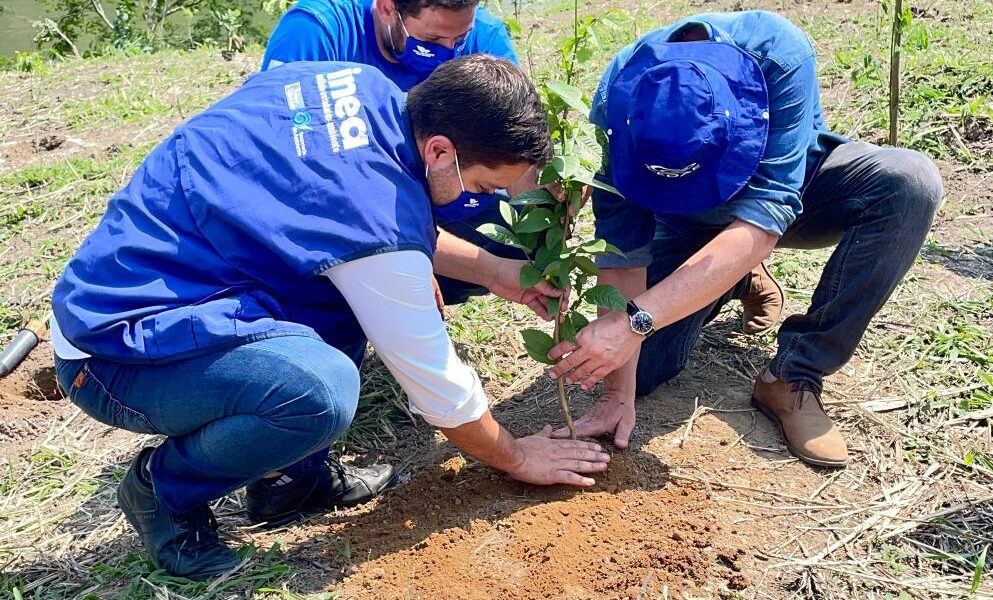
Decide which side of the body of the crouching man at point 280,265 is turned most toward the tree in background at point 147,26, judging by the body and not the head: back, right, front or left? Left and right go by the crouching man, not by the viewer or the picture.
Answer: left

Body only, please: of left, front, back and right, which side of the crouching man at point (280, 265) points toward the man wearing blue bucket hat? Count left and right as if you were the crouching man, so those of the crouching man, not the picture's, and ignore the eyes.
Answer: front

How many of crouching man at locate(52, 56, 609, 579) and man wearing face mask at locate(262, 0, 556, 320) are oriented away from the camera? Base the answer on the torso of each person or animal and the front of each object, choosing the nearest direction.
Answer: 0

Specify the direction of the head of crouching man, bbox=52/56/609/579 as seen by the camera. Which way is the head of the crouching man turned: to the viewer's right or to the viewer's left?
to the viewer's right

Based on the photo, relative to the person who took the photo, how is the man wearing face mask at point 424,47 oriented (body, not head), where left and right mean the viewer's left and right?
facing the viewer and to the right of the viewer

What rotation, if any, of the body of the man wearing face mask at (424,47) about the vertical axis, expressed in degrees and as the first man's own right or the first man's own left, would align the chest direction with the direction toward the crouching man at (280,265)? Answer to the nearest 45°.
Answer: approximately 45° to the first man's own right

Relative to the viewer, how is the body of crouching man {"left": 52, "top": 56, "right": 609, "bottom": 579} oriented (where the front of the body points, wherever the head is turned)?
to the viewer's right
